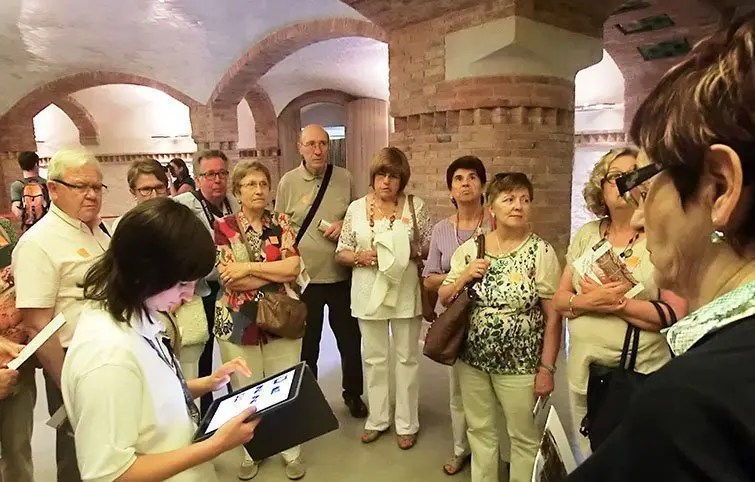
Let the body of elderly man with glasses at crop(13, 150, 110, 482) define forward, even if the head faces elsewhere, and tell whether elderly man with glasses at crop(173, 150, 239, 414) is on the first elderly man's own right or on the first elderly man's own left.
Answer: on the first elderly man's own left

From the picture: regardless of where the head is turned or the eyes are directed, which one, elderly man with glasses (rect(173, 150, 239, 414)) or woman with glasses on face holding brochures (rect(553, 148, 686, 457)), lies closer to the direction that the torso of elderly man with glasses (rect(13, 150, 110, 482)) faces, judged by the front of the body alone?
the woman with glasses on face holding brochures

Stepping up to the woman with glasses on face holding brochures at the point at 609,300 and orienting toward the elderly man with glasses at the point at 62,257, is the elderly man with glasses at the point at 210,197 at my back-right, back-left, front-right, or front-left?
front-right

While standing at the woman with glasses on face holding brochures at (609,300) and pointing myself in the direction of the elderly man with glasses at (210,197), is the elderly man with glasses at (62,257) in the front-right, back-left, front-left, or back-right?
front-left

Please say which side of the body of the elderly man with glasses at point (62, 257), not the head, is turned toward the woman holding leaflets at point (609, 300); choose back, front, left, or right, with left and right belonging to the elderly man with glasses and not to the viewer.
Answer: front
